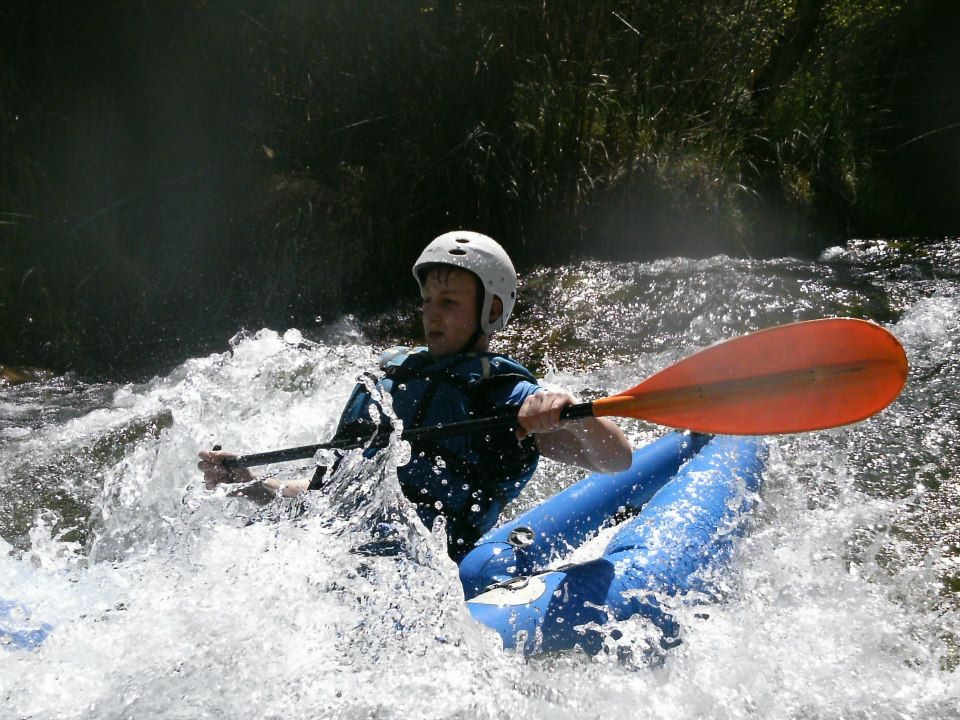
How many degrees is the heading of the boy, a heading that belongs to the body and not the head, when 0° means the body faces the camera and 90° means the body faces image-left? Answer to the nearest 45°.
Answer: approximately 45°
